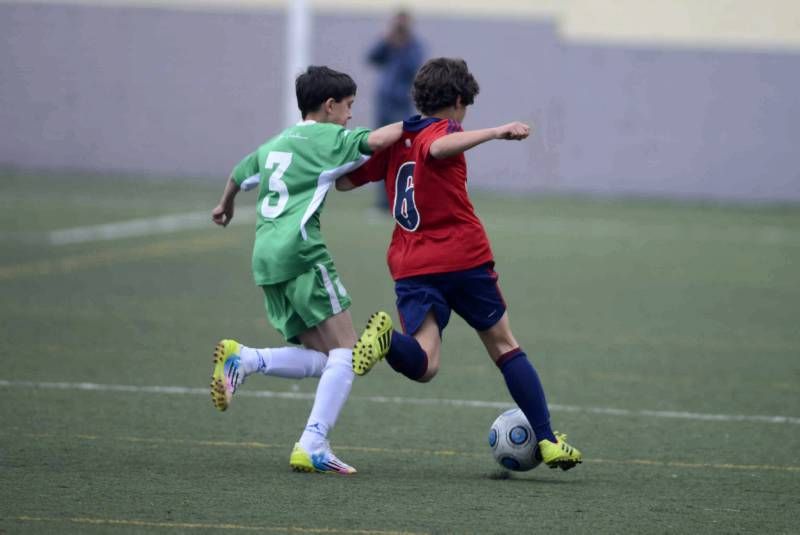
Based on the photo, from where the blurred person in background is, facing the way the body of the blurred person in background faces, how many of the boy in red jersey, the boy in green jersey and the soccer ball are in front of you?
3

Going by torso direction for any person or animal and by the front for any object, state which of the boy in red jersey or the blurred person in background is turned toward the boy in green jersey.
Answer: the blurred person in background

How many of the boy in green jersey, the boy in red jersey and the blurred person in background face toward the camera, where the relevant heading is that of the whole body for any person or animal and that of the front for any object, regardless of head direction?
1

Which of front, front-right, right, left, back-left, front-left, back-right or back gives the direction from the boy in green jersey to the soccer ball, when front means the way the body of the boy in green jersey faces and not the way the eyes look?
front-right

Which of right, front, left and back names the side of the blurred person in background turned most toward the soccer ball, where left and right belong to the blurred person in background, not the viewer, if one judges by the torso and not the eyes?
front

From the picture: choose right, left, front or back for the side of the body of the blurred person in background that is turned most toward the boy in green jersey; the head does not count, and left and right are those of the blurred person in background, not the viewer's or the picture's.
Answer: front

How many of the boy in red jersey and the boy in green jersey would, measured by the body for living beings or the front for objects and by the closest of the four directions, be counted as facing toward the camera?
0

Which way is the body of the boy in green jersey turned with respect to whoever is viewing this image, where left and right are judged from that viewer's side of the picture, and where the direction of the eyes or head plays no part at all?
facing away from the viewer and to the right of the viewer

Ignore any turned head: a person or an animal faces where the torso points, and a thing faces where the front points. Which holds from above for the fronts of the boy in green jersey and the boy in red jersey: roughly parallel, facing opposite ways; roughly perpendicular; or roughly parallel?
roughly parallel

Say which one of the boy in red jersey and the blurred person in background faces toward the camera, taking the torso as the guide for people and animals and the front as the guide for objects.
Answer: the blurred person in background

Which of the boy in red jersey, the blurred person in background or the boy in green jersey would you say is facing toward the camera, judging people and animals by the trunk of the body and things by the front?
the blurred person in background

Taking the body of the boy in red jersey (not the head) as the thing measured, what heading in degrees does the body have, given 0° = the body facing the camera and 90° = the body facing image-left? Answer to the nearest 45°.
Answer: approximately 225°

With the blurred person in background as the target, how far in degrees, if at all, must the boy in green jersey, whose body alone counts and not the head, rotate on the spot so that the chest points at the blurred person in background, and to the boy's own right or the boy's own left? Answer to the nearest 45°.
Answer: approximately 45° to the boy's own left

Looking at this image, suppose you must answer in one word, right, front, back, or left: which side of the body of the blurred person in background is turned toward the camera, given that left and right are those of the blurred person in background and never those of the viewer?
front
